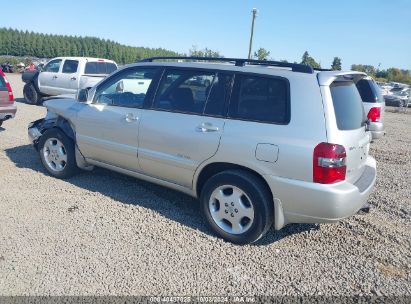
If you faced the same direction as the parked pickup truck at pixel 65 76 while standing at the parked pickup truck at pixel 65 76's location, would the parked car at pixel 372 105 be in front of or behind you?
behind

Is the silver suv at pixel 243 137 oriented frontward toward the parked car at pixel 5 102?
yes

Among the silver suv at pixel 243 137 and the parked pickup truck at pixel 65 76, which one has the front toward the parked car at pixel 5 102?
the silver suv

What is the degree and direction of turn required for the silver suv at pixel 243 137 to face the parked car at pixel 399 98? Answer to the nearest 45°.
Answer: approximately 90° to its right

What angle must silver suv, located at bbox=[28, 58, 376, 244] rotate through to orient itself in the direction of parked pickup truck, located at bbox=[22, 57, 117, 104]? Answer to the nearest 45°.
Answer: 0° — it already faces it

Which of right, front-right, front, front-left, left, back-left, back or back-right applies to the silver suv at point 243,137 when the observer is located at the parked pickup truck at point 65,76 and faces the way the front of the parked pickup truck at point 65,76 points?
back-left

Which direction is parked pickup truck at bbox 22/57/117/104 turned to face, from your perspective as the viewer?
facing away from the viewer and to the left of the viewer

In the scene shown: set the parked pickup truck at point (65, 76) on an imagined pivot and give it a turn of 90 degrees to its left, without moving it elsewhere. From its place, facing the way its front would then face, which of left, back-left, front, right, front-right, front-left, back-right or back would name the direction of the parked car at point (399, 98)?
back-left

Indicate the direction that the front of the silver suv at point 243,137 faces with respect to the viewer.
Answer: facing away from the viewer and to the left of the viewer
